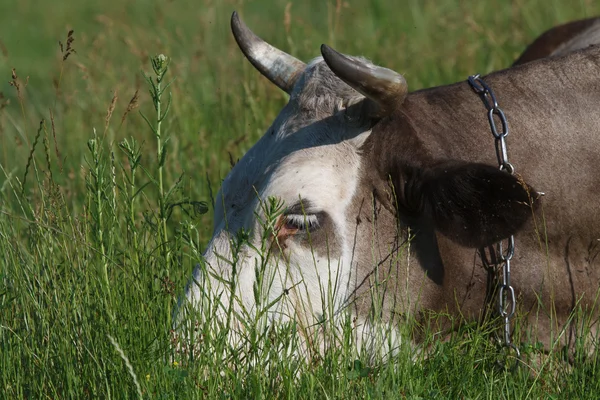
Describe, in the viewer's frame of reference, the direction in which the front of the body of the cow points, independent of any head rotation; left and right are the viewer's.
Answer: facing to the left of the viewer
